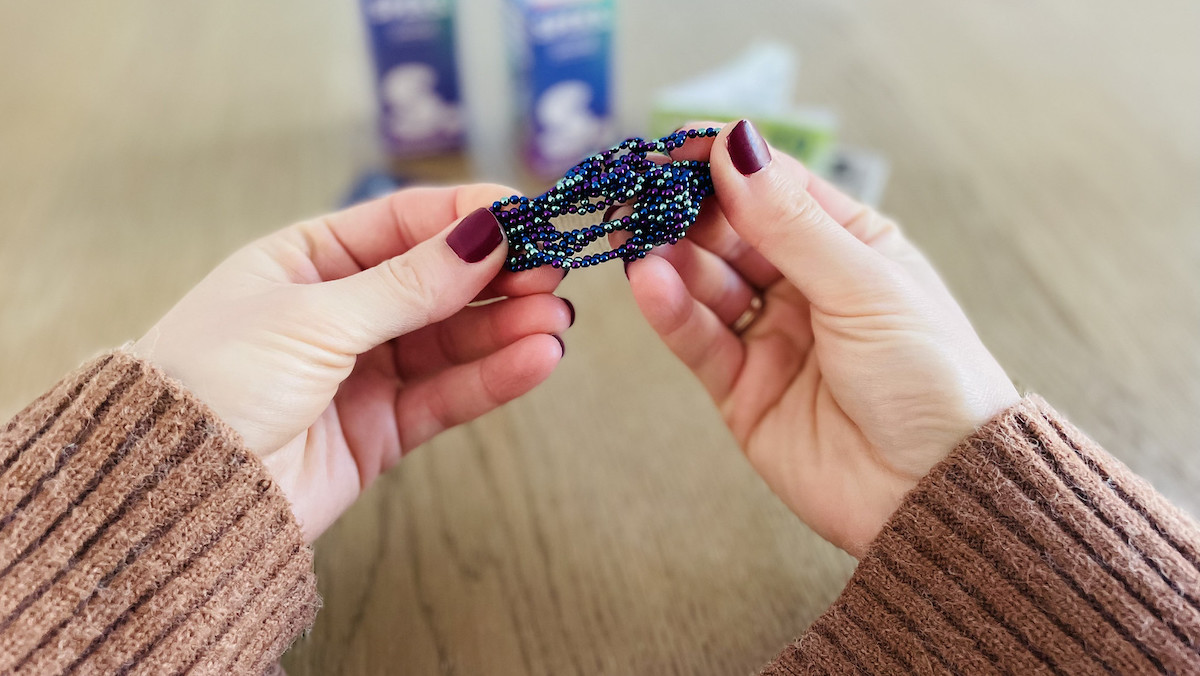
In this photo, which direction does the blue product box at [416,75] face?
toward the camera
